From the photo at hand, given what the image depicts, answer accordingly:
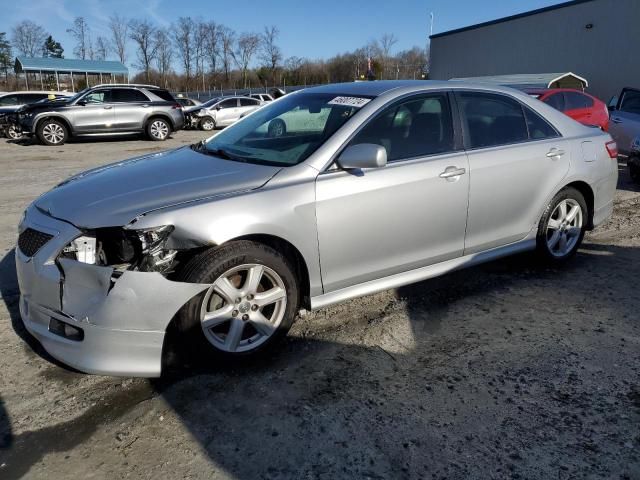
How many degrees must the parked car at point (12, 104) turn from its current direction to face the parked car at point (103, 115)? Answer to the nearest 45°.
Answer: approximately 135° to its left

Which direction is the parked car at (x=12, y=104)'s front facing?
to the viewer's left

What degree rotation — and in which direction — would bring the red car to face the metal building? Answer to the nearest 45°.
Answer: approximately 90° to its right

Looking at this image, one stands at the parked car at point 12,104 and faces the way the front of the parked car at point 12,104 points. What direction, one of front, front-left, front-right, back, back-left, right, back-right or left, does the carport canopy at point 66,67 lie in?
right

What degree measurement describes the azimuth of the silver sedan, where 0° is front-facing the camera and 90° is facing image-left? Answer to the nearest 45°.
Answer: approximately 45°

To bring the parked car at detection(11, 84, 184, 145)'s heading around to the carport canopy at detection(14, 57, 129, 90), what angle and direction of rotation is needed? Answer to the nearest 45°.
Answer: approximately 90° to its right

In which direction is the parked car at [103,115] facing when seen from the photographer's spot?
facing to the left of the viewer

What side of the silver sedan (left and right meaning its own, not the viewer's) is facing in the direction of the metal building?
back

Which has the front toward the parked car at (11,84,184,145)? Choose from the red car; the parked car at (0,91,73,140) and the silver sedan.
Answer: the red car

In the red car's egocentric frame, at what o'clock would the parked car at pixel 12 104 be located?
The parked car is roughly at 12 o'clock from the red car.

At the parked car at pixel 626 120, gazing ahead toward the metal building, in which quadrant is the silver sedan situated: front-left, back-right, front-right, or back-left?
back-left

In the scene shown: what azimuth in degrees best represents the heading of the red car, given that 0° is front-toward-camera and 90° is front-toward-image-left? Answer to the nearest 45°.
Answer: approximately 90°
